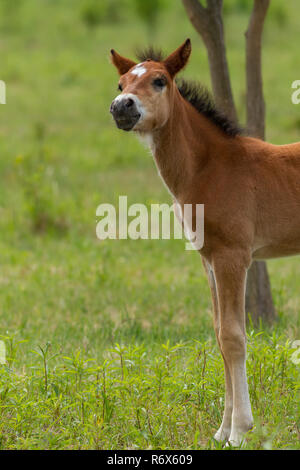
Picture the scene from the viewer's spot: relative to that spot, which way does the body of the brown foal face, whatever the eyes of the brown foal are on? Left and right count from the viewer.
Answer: facing to the left of the viewer

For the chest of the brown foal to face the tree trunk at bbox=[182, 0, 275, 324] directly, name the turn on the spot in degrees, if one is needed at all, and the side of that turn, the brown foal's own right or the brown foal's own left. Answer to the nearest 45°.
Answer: approximately 90° to the brown foal's own right
